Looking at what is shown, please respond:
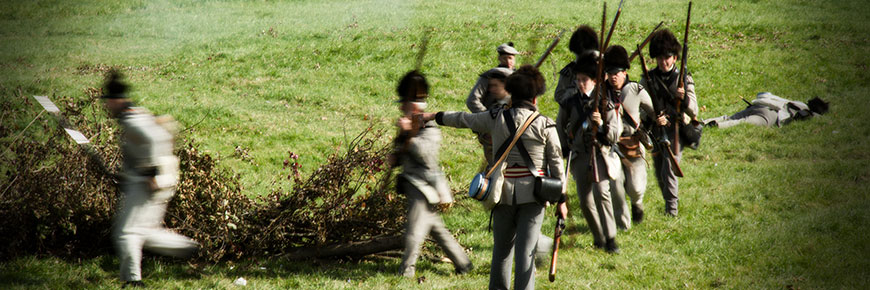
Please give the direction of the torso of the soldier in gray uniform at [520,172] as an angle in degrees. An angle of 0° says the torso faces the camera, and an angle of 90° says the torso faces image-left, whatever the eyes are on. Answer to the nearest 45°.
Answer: approximately 180°

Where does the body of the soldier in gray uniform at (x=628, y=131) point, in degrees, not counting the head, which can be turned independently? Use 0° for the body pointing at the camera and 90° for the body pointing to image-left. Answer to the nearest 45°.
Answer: approximately 45°

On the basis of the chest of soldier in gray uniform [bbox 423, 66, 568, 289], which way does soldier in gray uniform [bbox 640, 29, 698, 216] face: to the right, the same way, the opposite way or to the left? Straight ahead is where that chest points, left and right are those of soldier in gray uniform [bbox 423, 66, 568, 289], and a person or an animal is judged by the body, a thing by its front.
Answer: the opposite way

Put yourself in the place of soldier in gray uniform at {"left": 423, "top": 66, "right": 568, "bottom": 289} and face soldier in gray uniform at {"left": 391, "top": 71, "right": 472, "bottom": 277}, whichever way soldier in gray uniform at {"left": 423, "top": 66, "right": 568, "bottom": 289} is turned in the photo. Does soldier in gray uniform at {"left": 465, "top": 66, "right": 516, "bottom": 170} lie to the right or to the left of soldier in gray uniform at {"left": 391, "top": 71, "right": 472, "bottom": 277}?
right

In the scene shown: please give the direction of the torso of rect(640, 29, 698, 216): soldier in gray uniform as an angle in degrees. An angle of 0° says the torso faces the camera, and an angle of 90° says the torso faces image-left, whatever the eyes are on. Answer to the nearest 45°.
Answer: approximately 0°

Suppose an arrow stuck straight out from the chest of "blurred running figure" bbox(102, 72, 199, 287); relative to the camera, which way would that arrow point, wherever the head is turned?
to the viewer's left
